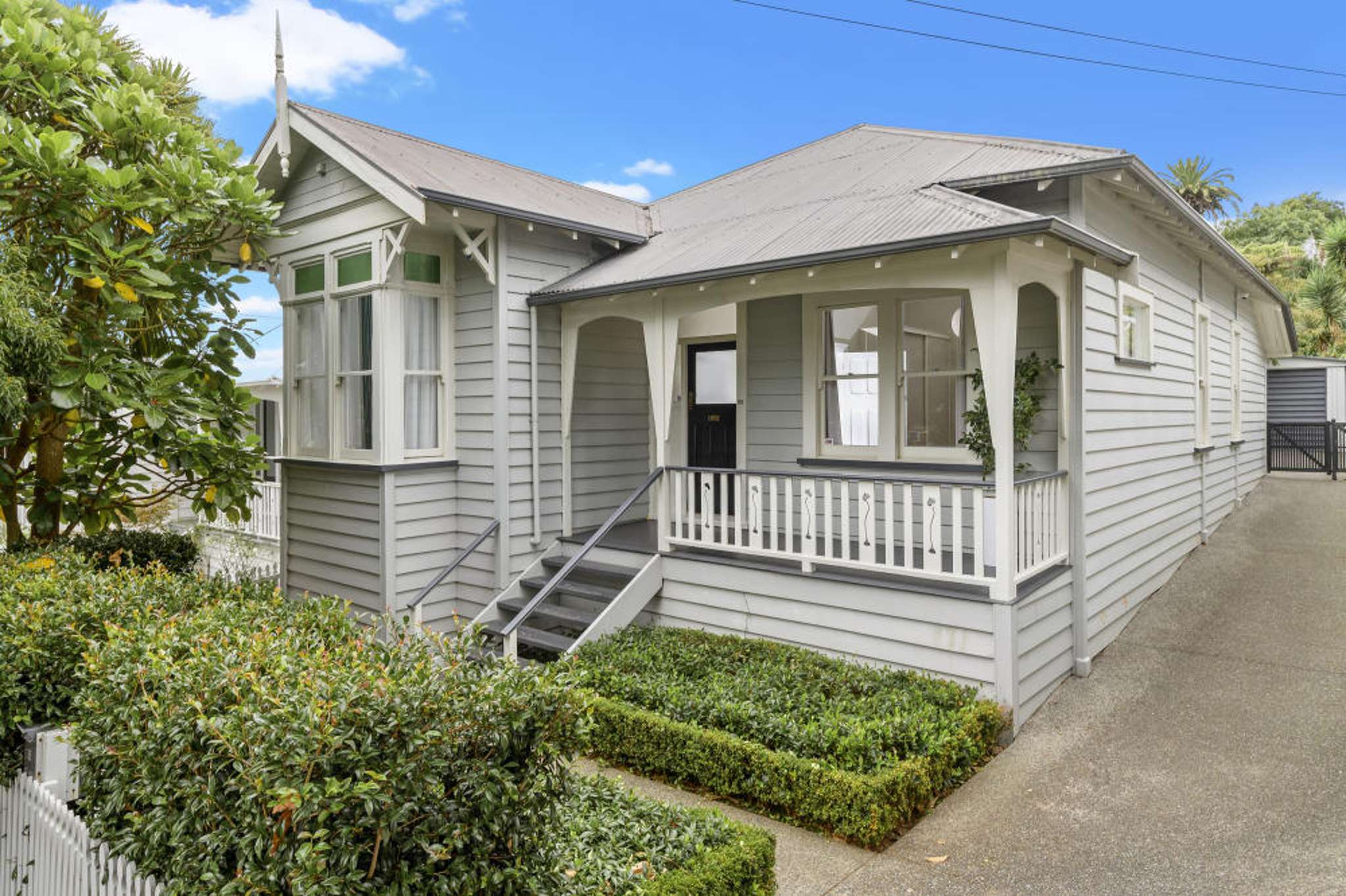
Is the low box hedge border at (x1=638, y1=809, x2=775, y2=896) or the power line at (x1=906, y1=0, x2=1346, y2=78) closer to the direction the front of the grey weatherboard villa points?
the low box hedge border

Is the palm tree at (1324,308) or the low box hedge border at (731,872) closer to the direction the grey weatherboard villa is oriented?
the low box hedge border

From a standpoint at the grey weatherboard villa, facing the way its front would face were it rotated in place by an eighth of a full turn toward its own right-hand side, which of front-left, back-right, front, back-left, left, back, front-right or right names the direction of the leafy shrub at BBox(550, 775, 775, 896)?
left

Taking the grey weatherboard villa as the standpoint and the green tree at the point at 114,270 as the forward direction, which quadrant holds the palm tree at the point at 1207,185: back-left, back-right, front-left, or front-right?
back-right

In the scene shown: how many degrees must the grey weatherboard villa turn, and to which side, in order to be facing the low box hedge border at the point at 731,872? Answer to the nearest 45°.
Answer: approximately 45° to its left

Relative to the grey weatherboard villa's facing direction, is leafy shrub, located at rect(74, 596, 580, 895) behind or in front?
in front

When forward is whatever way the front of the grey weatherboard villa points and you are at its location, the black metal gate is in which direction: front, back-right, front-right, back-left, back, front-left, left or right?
back

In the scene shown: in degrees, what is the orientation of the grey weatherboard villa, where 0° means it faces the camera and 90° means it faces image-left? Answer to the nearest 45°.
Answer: approximately 45°

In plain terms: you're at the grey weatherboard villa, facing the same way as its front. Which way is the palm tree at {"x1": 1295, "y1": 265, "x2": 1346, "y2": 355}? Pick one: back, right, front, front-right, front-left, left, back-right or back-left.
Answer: back

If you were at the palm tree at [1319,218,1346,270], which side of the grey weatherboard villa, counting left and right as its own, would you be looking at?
back
